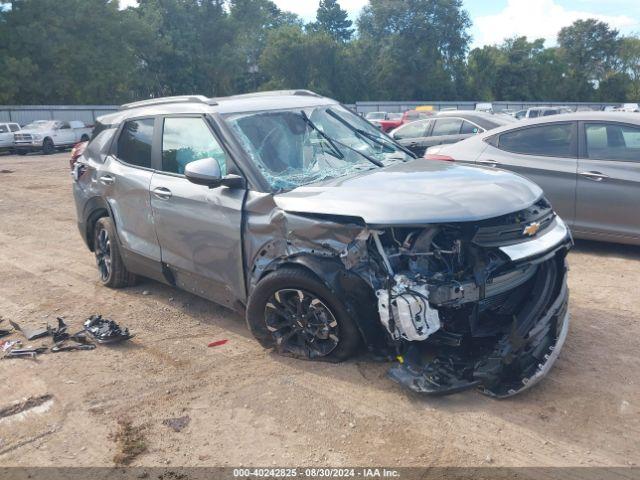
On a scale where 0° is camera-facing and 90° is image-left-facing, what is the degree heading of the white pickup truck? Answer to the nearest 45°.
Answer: approximately 45°

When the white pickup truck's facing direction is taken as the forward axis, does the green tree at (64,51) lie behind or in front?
behind

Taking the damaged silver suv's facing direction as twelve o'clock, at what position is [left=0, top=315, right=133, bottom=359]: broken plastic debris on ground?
The broken plastic debris on ground is roughly at 5 o'clock from the damaged silver suv.

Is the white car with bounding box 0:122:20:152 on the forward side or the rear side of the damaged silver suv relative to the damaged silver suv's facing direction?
on the rear side

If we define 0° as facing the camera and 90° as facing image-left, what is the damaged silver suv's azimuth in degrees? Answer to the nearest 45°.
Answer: approximately 315°

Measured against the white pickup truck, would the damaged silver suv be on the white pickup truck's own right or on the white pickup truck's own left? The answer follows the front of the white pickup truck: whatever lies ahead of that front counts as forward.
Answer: on the white pickup truck's own left

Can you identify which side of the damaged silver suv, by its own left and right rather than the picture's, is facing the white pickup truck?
back

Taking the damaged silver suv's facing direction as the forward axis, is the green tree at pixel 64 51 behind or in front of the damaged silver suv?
behind

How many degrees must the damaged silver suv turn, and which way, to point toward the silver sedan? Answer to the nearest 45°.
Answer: approximately 90° to its left

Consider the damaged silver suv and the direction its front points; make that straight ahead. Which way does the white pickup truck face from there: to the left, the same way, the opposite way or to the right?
to the right
